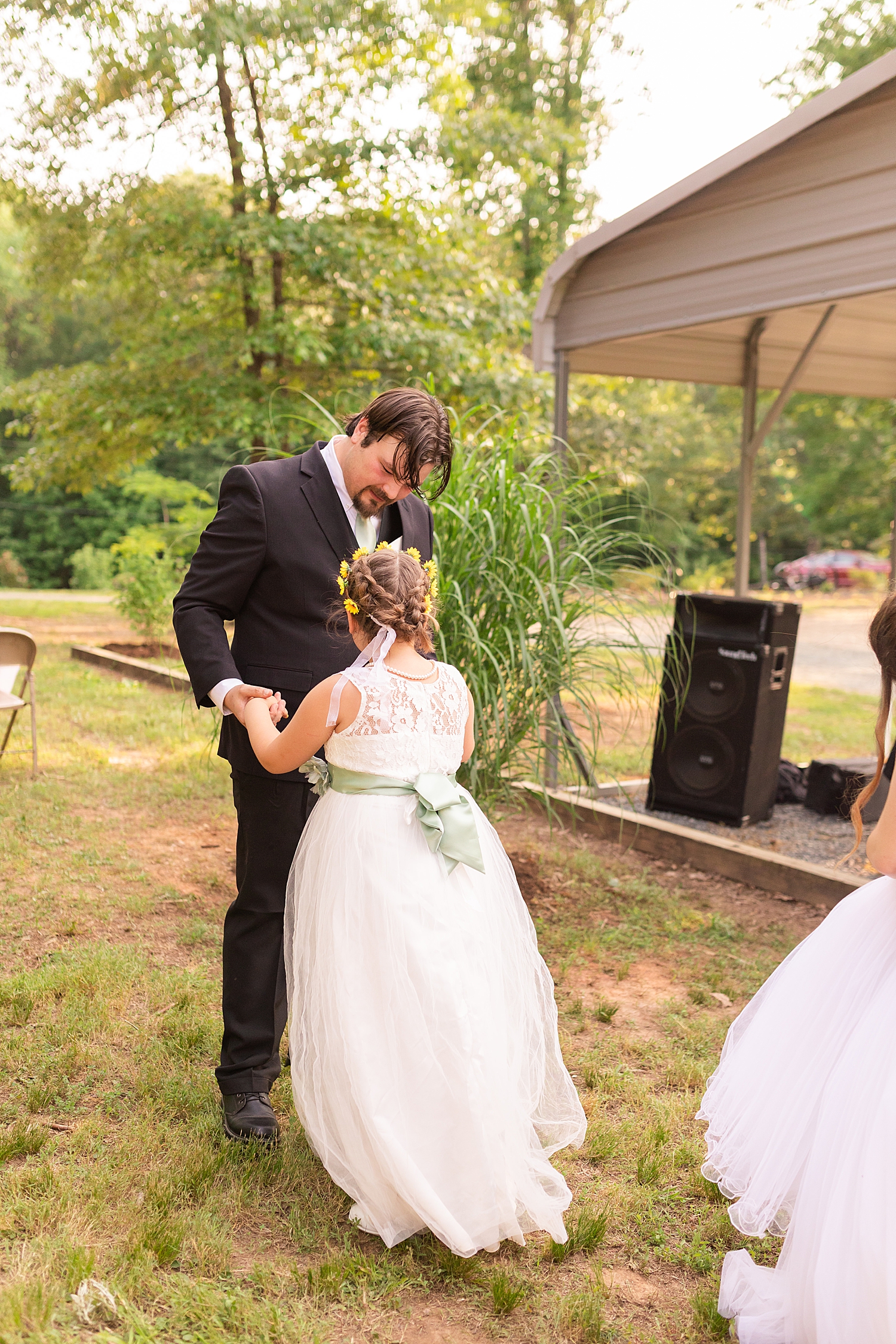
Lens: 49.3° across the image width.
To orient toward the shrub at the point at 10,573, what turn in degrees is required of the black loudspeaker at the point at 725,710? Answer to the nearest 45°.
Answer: approximately 90° to its right

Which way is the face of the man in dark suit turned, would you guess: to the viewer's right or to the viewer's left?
to the viewer's right

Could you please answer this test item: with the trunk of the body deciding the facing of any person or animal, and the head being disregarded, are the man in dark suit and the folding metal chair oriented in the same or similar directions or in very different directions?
very different directions

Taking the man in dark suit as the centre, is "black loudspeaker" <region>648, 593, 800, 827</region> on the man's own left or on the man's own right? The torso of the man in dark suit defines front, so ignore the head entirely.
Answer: on the man's own left

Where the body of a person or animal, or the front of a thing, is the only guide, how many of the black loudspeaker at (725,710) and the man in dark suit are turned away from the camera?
0

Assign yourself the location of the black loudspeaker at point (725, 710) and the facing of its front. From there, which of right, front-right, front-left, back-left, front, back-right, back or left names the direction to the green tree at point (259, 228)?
right

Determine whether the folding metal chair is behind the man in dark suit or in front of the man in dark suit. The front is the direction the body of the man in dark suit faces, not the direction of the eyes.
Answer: behind

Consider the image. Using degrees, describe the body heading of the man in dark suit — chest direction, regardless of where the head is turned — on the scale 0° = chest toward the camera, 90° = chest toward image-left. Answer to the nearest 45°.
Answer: approximately 315°
